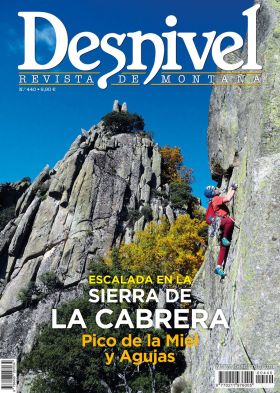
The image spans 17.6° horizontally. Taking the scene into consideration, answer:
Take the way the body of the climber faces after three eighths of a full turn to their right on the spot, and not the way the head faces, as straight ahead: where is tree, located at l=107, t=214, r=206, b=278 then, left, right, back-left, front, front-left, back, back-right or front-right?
back-right

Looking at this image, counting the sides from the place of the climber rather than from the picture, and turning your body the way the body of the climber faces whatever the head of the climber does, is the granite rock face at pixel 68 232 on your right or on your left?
on your left

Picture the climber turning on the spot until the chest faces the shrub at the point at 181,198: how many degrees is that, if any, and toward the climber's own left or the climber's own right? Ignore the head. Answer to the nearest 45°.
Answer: approximately 90° to the climber's own left

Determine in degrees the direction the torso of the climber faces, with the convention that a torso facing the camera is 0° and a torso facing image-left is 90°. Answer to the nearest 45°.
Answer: approximately 270°

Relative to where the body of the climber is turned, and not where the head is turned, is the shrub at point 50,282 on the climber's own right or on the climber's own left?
on the climber's own left
